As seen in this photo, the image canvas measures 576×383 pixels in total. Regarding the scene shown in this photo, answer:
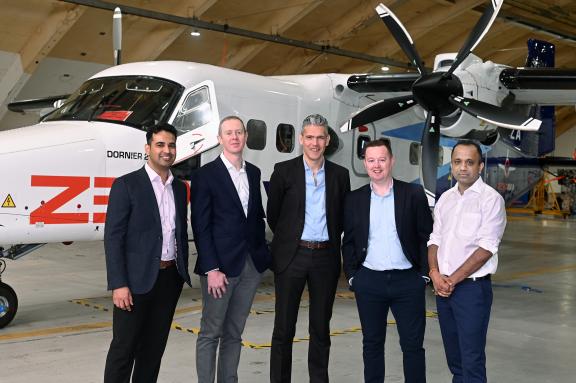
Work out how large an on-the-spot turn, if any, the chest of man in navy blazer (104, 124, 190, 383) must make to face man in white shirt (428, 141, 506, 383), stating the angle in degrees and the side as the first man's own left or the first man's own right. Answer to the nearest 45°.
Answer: approximately 45° to the first man's own left

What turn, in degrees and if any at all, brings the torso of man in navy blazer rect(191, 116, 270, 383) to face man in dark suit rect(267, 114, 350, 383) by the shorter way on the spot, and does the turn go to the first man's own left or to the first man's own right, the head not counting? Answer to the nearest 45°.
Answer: approximately 45° to the first man's own left

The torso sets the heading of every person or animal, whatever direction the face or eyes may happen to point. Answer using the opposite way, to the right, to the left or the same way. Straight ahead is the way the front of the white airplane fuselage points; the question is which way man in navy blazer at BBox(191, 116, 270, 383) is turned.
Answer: to the left

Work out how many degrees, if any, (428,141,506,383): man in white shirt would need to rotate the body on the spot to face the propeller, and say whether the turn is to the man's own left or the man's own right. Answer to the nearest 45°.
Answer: approximately 135° to the man's own right

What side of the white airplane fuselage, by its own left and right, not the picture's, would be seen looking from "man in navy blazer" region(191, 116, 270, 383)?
left

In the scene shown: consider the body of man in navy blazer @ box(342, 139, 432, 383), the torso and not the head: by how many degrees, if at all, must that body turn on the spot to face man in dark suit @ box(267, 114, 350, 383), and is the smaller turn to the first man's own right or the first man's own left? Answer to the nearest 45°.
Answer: approximately 90° to the first man's own right

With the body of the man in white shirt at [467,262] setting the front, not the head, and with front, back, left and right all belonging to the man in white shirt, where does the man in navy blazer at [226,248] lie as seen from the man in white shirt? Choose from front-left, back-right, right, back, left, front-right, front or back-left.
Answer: front-right

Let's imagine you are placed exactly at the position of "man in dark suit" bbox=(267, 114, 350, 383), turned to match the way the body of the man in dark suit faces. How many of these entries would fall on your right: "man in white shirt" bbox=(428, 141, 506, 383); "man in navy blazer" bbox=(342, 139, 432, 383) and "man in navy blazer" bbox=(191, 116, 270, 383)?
1

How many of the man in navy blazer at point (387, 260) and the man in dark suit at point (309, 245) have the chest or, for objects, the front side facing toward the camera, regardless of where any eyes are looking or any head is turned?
2

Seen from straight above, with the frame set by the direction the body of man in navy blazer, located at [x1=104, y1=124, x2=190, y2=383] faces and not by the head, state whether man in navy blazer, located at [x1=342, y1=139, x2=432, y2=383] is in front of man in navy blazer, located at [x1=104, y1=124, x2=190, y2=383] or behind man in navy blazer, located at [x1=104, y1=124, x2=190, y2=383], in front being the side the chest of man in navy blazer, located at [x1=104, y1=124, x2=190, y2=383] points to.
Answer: in front
